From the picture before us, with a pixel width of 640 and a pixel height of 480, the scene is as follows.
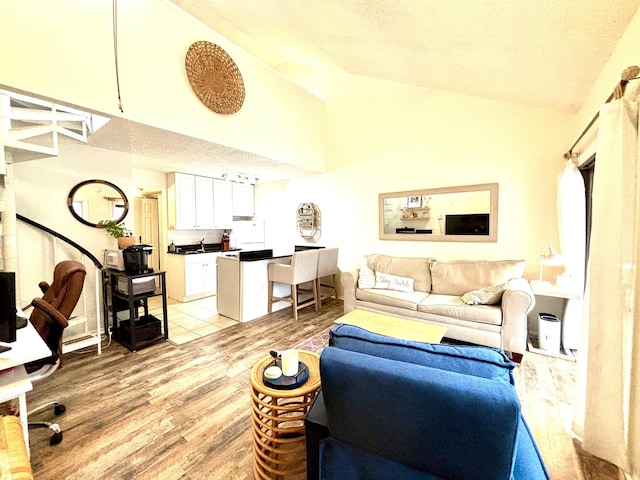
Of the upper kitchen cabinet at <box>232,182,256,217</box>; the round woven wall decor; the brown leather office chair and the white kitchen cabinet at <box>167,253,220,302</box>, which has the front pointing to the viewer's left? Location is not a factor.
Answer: the brown leather office chair

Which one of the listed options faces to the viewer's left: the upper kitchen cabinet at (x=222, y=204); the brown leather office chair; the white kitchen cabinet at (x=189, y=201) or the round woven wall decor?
the brown leather office chair

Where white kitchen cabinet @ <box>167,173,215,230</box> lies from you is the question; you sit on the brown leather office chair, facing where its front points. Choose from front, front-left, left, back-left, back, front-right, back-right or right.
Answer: back-right

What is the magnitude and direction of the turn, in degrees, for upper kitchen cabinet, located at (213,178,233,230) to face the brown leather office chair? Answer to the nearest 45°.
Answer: approximately 45° to its right

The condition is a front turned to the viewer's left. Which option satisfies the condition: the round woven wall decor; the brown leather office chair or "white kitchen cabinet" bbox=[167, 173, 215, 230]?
the brown leather office chair

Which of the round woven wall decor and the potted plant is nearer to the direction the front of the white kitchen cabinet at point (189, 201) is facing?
the round woven wall decor

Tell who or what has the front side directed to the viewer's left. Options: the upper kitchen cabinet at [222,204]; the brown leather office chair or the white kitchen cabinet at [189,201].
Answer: the brown leather office chair

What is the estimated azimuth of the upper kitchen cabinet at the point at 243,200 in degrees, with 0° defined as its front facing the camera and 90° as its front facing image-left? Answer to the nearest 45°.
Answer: approximately 315°

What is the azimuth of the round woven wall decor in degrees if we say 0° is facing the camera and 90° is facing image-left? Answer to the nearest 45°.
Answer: approximately 315°

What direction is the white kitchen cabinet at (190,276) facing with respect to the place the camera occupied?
facing the viewer and to the right of the viewer

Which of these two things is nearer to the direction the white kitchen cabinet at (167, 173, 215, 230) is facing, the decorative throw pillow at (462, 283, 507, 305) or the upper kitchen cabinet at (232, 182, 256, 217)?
the decorative throw pillow

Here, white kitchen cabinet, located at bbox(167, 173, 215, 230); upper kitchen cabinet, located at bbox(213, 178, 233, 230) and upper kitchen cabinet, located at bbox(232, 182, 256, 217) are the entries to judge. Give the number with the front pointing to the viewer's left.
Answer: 0

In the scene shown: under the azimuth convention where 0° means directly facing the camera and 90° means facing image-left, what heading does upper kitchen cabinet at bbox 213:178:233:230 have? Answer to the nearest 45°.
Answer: approximately 315°

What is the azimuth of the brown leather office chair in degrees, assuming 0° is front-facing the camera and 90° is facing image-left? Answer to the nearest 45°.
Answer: approximately 90°

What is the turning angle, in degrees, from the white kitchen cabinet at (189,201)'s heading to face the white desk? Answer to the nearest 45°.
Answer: approximately 45° to its right

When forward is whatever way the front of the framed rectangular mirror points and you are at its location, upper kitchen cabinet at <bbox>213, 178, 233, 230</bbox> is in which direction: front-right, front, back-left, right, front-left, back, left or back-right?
front-right
